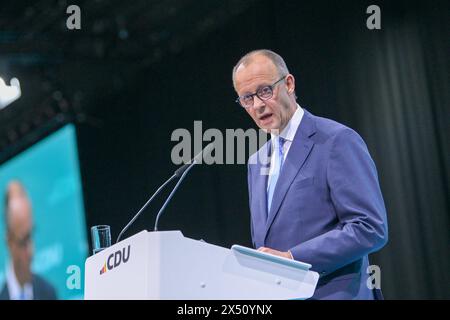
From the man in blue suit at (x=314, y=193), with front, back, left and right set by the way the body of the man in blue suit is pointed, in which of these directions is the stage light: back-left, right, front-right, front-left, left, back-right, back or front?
right

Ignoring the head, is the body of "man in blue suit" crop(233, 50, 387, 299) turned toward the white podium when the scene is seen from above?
yes

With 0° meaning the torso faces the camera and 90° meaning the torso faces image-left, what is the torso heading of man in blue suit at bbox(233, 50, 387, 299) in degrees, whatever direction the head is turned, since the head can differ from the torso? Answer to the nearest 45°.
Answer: approximately 45°

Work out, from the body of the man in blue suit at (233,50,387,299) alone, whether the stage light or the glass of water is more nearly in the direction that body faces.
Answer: the glass of water

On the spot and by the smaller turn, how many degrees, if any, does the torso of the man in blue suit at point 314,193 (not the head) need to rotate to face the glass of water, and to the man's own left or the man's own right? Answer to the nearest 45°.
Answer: approximately 45° to the man's own right

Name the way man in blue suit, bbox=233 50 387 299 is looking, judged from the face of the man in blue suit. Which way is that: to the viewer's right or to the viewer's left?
to the viewer's left

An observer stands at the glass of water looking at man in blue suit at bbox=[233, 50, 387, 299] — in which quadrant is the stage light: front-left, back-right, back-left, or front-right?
back-left
